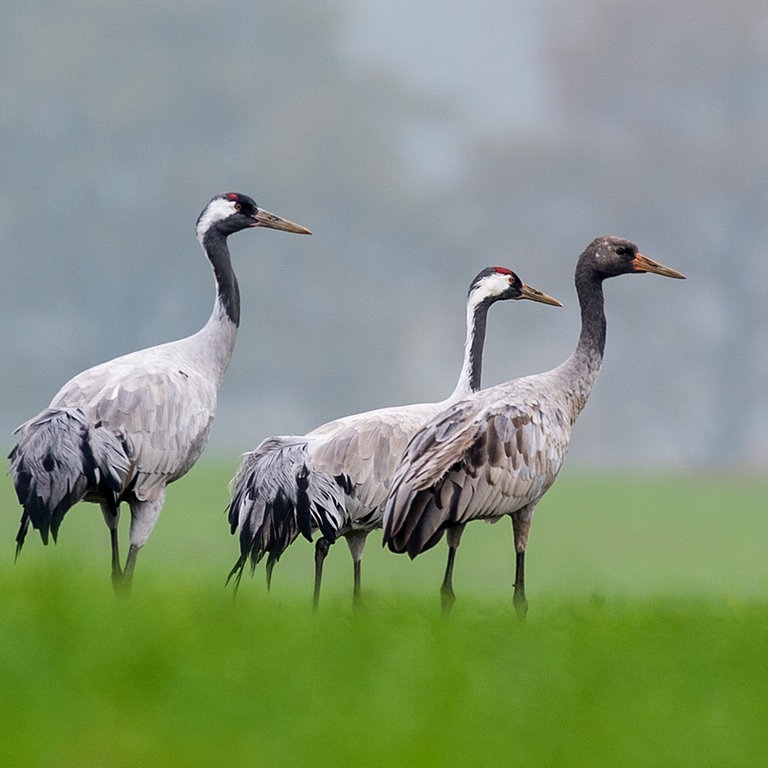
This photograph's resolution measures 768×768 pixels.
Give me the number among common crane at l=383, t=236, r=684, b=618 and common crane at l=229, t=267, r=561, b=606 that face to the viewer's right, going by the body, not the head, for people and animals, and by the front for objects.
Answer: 2

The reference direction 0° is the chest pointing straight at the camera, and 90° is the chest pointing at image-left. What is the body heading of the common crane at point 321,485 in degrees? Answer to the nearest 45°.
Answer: approximately 270°

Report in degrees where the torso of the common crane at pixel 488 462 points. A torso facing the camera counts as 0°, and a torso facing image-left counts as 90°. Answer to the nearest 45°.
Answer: approximately 270°

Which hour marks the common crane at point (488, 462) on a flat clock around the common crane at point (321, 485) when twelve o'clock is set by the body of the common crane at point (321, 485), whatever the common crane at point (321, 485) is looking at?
the common crane at point (488, 462) is roughly at 1 o'clock from the common crane at point (321, 485).

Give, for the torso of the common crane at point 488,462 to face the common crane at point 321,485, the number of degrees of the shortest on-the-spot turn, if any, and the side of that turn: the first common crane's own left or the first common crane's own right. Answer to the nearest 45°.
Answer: approximately 135° to the first common crane's own left

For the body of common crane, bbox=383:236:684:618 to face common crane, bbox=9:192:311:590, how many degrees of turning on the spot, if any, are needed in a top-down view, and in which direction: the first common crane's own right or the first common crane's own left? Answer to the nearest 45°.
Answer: approximately 180°

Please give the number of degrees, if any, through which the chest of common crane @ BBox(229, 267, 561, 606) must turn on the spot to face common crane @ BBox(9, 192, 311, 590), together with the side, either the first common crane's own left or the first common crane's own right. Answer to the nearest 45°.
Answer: approximately 180°
